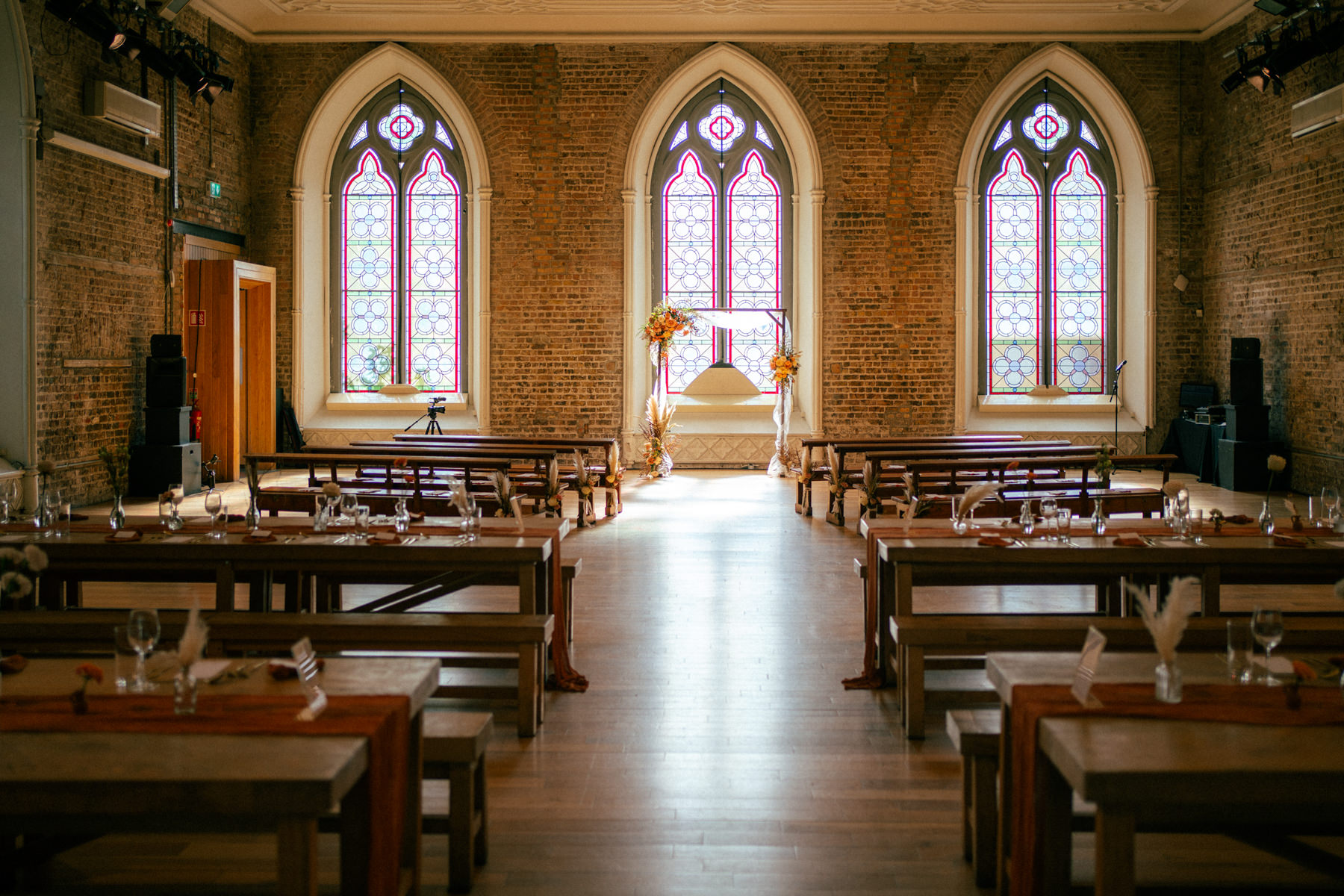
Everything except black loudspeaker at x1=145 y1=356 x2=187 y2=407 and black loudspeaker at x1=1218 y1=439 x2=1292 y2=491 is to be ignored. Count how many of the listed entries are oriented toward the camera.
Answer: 2

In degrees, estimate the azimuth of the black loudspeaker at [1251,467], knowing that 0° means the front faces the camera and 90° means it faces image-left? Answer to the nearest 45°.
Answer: approximately 0°

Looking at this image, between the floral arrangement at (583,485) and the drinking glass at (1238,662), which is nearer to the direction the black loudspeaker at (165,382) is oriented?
the drinking glass

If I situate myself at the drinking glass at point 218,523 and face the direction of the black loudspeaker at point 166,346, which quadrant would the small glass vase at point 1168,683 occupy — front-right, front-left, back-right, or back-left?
back-right

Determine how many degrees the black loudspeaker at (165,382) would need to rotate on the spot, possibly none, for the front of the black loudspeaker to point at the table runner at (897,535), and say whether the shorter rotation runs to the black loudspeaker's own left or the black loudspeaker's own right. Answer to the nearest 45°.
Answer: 0° — it already faces it

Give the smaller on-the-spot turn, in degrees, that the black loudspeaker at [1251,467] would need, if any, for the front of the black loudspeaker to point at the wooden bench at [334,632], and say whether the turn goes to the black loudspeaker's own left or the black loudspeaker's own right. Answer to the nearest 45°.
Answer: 0° — it already faces it

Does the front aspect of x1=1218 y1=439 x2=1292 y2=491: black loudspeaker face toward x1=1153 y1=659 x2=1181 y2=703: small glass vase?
yes

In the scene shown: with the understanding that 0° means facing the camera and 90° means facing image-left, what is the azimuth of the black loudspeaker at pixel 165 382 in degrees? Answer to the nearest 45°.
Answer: approximately 0°

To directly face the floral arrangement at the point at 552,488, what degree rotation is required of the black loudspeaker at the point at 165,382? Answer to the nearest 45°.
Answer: approximately 45° to its left

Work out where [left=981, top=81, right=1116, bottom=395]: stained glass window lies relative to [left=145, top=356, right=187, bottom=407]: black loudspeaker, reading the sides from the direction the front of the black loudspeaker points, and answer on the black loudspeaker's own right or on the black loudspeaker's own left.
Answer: on the black loudspeaker's own left

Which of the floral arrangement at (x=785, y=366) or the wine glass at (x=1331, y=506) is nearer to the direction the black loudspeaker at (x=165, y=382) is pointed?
the wine glass

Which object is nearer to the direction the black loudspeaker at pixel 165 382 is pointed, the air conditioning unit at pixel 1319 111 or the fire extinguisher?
the air conditioning unit
